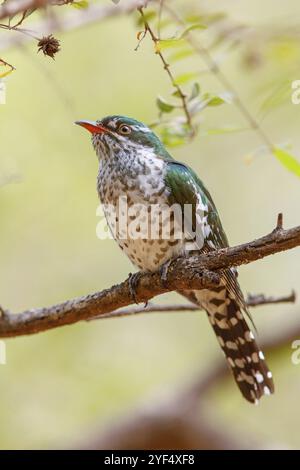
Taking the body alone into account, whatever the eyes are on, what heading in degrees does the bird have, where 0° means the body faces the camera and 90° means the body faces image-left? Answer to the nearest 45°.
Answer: approximately 45°

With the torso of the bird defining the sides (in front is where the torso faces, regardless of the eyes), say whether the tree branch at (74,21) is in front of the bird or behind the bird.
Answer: in front
